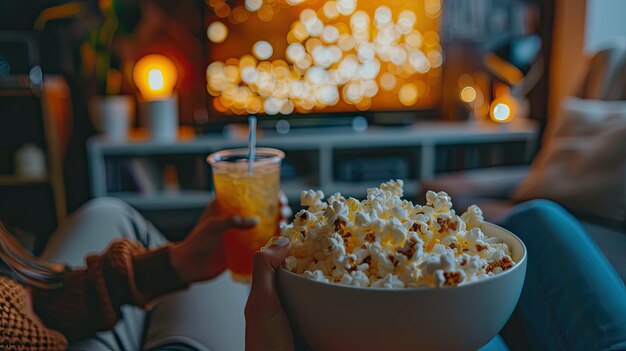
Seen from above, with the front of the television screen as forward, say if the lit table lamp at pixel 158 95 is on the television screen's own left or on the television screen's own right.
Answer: on the television screen's own right

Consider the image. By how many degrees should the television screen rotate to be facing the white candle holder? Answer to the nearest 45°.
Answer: approximately 90° to its right

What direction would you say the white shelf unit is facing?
toward the camera

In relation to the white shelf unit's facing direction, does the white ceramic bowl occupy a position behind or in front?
in front

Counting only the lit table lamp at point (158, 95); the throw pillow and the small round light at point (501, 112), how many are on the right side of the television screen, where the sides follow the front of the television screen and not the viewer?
1

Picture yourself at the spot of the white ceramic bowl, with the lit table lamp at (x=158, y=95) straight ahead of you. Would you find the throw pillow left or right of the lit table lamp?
right

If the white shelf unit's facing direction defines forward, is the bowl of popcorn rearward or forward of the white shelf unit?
forward

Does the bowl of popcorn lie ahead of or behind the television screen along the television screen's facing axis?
ahead

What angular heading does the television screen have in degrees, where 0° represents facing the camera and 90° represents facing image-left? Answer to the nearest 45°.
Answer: approximately 0°

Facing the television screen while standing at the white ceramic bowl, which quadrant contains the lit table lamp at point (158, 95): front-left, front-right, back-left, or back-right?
front-left

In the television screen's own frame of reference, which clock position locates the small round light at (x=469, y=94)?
The small round light is roughly at 8 o'clock from the television screen.

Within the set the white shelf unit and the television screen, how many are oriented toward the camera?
2
